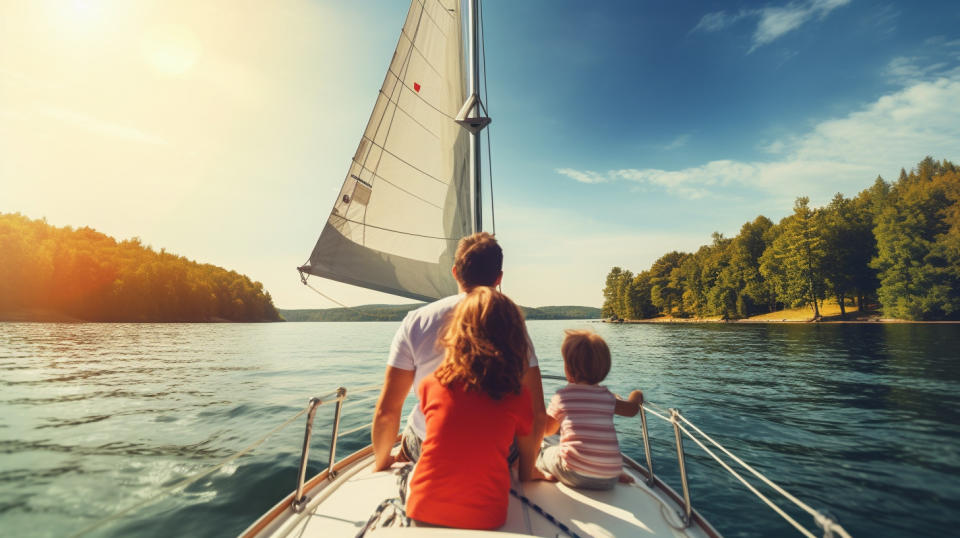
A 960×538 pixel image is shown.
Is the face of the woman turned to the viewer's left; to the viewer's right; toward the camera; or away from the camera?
away from the camera

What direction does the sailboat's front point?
away from the camera

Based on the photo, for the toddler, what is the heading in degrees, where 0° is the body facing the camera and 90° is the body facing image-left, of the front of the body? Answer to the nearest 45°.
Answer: approximately 180°

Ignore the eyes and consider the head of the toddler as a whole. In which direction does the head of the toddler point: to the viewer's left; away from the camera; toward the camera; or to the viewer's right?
away from the camera

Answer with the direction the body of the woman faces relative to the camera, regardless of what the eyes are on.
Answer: away from the camera

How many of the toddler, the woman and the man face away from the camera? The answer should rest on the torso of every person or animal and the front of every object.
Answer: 3

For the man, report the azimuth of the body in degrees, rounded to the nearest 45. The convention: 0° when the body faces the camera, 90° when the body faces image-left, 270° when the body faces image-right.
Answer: approximately 180°

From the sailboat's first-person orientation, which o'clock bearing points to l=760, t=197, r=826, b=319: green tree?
The green tree is roughly at 1 o'clock from the sailboat.
